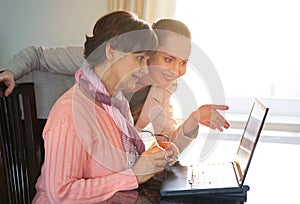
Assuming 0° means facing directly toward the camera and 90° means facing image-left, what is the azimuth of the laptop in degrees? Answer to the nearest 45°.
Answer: approximately 90°

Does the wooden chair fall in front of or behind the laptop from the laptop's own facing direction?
in front
